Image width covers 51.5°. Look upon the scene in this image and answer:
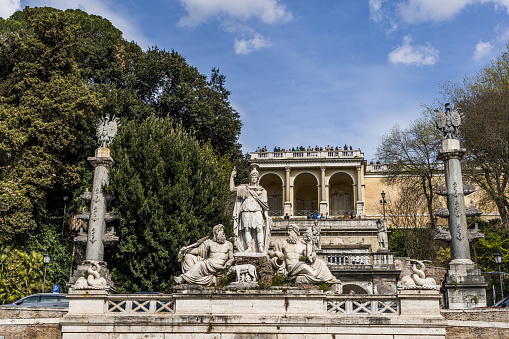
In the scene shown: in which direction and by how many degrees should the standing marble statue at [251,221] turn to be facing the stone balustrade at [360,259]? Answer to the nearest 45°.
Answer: approximately 135° to its left

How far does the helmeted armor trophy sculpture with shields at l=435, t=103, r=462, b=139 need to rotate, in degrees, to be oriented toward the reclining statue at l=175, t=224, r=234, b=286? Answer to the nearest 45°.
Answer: approximately 45° to its right

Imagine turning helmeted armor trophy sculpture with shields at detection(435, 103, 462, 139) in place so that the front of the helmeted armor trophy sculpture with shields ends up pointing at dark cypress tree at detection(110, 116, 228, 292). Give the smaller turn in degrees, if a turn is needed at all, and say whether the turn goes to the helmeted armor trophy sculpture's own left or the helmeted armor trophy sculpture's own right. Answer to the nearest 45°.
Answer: approximately 90° to the helmeted armor trophy sculpture's own right

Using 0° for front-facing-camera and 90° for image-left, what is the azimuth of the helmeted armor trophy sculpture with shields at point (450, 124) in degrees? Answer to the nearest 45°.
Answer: approximately 0°

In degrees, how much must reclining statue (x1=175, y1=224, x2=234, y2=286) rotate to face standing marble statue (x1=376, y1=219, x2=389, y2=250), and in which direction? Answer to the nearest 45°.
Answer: approximately 135° to its left

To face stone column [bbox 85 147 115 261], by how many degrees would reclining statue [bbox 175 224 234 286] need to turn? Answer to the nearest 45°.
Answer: approximately 135° to its right

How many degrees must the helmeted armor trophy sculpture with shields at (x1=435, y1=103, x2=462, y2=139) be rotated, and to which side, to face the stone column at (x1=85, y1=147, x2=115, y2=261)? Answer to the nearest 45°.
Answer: approximately 90° to its right

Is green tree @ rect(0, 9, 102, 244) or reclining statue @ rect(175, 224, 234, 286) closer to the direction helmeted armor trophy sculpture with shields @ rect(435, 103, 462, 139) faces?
the reclining statue

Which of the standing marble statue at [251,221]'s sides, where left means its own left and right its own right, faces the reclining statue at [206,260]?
right

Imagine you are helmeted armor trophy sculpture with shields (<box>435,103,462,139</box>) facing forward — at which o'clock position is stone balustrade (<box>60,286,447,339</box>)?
The stone balustrade is roughly at 1 o'clock from the helmeted armor trophy sculpture with shields.

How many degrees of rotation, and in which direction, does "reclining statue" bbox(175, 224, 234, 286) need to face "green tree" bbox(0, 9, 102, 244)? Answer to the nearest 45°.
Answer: approximately 135° to its right

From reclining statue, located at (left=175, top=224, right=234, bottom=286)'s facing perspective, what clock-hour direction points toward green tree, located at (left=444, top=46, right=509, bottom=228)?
The green tree is roughly at 8 o'clock from the reclining statue.
